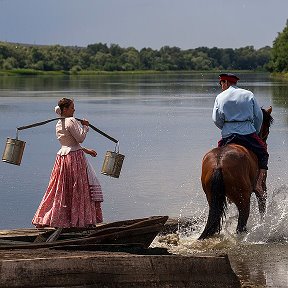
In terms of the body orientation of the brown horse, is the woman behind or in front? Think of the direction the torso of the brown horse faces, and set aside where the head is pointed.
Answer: behind

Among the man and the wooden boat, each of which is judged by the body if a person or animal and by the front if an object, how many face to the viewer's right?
1

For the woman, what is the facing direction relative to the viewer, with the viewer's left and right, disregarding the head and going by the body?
facing away from the viewer and to the right of the viewer

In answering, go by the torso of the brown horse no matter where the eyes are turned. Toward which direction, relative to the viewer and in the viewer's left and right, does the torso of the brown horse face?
facing away from the viewer and to the right of the viewer

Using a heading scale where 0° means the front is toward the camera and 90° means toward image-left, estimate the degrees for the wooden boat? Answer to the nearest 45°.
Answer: approximately 270°

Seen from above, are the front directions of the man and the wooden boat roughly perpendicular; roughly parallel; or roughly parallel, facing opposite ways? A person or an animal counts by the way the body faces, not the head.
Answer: roughly perpendicular

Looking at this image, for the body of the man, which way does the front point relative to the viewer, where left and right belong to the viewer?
facing away from the viewer

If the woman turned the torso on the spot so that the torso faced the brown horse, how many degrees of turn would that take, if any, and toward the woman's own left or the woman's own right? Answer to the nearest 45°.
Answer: approximately 45° to the woman's own right
